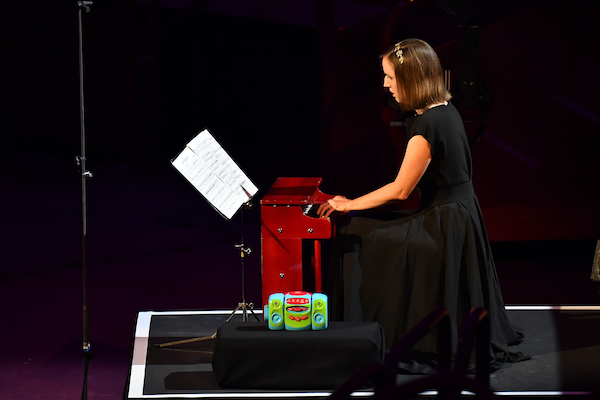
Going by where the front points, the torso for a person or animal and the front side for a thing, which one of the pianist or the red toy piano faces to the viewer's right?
the red toy piano

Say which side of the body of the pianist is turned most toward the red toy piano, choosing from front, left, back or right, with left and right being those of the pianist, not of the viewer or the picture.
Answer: front

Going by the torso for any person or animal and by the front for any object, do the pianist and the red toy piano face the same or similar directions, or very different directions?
very different directions

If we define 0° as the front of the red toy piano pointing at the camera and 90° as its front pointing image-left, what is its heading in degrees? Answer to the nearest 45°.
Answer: approximately 270°

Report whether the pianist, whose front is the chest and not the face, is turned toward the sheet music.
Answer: yes

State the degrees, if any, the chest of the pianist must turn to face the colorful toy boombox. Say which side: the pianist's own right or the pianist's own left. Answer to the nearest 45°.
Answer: approximately 45° to the pianist's own left

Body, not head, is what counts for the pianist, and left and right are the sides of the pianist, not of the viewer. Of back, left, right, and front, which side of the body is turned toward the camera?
left

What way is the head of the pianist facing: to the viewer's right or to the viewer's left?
to the viewer's left
